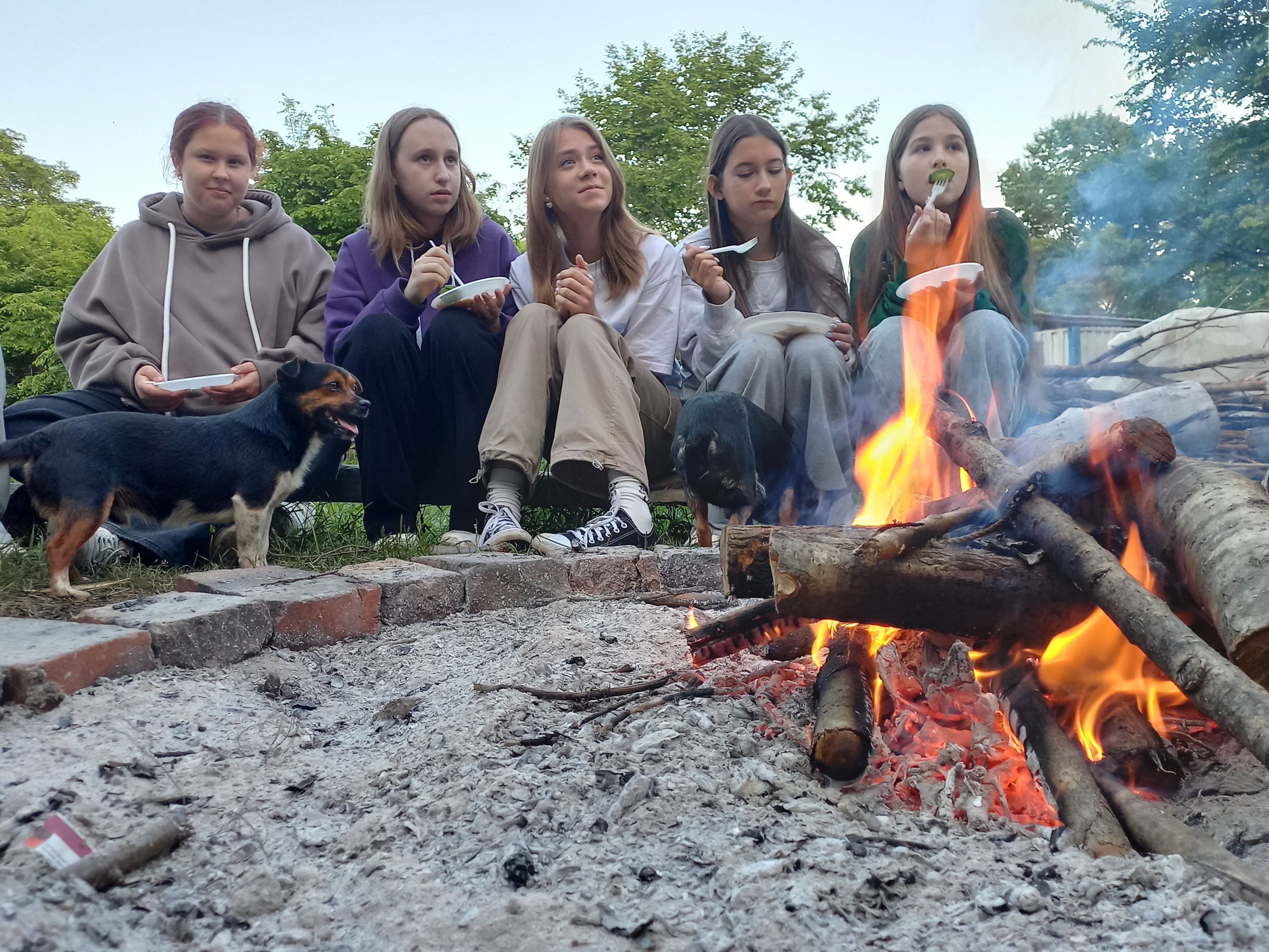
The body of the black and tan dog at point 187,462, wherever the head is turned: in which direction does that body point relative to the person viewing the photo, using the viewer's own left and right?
facing to the right of the viewer

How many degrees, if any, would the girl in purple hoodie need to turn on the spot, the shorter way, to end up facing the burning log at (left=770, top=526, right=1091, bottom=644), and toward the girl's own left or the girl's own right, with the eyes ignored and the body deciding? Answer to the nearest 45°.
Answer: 0° — they already face it

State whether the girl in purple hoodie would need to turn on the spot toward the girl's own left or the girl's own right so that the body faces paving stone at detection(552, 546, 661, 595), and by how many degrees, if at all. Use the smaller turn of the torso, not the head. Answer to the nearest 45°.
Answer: approximately 45° to the girl's own left

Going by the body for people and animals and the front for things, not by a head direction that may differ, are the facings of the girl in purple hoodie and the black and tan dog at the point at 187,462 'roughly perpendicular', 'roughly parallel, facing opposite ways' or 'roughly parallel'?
roughly perpendicular

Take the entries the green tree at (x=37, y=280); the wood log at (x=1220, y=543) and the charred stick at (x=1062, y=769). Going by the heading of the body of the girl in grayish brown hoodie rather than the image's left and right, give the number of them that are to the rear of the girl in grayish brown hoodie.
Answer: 1

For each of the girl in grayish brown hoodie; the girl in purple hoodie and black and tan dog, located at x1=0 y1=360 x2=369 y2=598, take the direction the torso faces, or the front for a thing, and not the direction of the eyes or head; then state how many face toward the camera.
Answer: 2

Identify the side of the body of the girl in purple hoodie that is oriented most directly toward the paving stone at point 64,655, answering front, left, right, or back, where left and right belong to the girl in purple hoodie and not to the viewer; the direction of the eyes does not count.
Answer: front

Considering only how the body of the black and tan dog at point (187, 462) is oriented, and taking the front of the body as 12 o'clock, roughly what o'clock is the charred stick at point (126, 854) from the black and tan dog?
The charred stick is roughly at 3 o'clock from the black and tan dog.

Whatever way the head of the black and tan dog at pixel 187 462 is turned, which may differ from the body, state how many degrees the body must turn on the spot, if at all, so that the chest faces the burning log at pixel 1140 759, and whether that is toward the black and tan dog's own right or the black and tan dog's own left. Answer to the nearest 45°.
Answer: approximately 45° to the black and tan dog's own right

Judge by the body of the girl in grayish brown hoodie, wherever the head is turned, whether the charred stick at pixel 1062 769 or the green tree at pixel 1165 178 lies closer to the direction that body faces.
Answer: the charred stick

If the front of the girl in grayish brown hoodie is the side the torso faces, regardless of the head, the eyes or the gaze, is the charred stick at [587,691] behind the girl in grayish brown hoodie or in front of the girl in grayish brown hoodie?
in front

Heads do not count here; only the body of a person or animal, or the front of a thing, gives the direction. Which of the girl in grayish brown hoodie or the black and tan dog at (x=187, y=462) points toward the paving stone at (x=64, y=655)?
the girl in grayish brown hoodie
